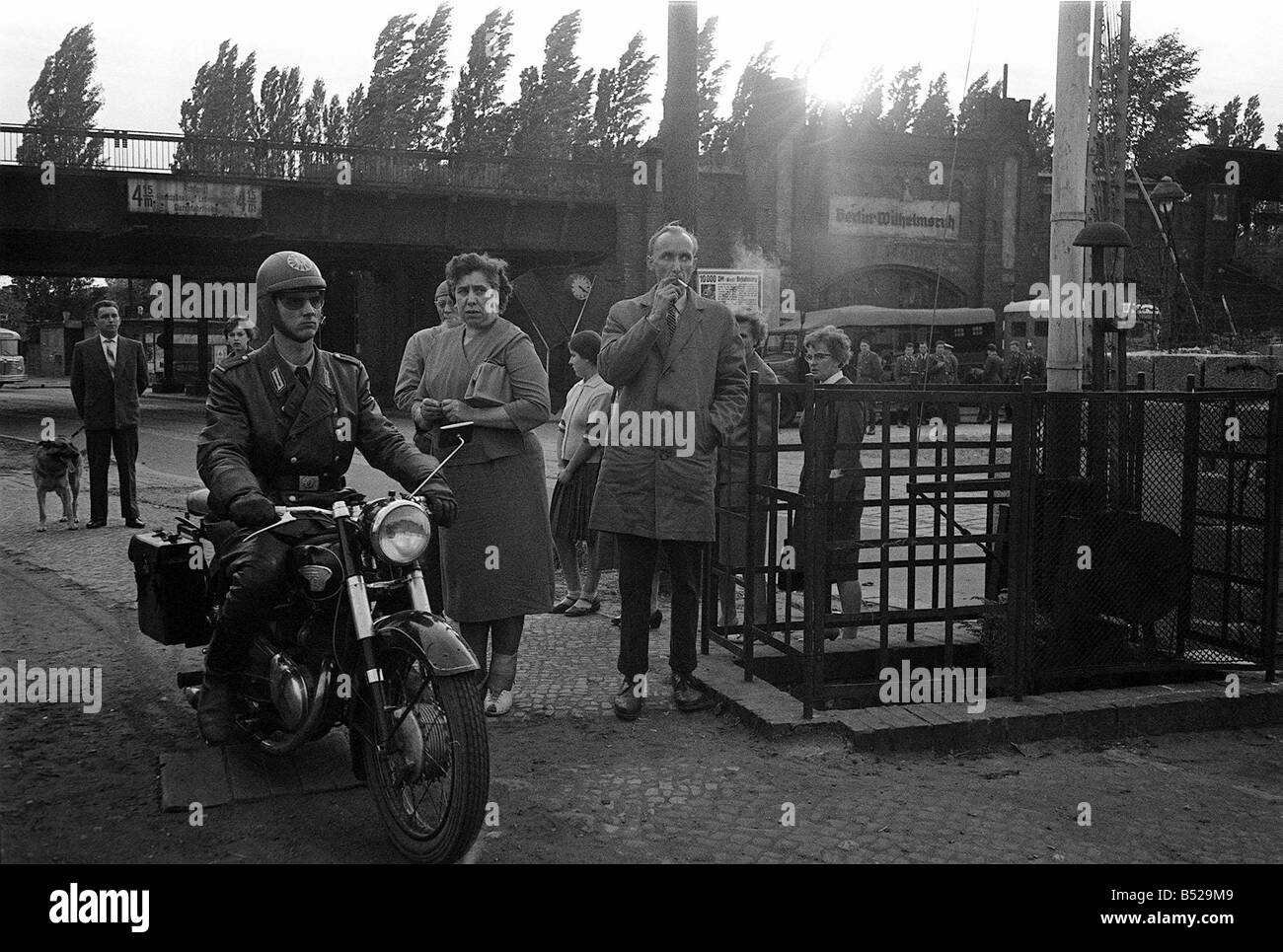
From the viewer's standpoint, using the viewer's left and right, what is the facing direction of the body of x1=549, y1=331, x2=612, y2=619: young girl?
facing to the left of the viewer

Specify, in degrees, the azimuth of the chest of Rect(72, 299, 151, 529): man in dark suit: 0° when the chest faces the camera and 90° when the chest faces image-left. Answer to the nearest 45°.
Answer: approximately 0°

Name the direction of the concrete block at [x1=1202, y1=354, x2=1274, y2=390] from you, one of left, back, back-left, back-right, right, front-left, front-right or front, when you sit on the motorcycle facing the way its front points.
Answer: left

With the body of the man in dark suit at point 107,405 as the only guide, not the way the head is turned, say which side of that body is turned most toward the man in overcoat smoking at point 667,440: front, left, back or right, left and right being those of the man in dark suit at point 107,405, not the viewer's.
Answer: front

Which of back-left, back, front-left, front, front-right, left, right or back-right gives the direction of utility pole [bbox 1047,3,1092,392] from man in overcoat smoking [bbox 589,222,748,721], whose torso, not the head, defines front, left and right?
back-left

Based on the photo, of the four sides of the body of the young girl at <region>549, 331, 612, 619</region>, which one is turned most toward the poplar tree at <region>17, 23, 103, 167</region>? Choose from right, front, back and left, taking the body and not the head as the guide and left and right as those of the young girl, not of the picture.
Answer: right

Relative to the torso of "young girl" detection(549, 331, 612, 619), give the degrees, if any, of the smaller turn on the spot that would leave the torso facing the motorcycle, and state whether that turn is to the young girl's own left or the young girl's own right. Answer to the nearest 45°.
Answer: approximately 90° to the young girl's own left

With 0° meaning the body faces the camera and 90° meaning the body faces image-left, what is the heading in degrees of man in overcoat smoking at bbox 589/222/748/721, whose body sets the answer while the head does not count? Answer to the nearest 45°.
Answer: approximately 0°
